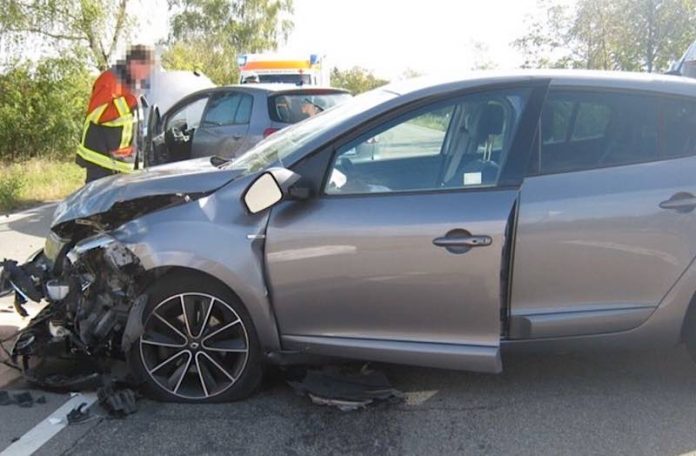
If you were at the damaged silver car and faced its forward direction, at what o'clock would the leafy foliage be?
The leafy foliage is roughly at 2 o'clock from the damaged silver car.

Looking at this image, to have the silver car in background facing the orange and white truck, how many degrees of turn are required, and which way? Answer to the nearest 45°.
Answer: approximately 45° to its right

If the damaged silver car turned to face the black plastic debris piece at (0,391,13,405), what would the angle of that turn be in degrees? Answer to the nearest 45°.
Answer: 0° — it already faces it

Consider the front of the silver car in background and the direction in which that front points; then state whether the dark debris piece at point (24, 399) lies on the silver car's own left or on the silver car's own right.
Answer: on the silver car's own left

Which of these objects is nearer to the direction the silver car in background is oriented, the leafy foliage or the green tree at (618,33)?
the leafy foliage

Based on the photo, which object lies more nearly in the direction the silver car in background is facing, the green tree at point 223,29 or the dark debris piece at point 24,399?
the green tree

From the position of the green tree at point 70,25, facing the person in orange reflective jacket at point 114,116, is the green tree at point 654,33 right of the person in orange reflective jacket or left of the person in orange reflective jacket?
left

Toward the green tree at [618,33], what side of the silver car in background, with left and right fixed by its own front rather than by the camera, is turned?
right

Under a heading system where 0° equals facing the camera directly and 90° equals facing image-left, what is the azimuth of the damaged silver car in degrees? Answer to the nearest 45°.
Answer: approximately 90°

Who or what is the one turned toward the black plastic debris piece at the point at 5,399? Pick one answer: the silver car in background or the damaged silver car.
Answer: the damaged silver car

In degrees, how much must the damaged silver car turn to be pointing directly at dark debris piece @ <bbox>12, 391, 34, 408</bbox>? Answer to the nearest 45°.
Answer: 0° — it already faces it
